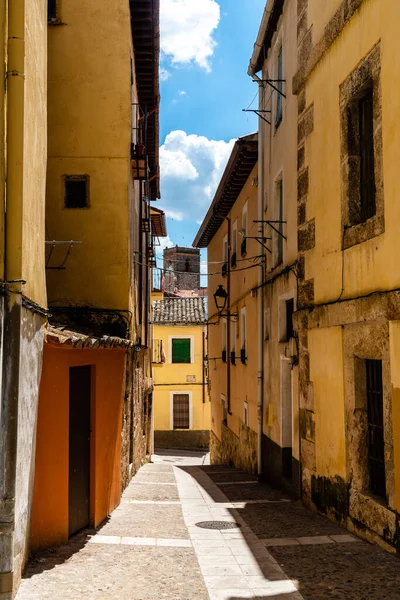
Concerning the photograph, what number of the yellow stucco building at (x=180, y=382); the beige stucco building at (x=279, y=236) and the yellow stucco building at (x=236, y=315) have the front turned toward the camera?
1

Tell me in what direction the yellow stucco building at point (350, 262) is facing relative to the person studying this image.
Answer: facing the viewer and to the left of the viewer

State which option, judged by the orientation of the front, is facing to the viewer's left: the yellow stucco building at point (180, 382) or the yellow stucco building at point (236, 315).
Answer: the yellow stucco building at point (236, 315)

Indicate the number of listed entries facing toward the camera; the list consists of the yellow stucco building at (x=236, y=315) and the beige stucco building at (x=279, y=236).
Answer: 0

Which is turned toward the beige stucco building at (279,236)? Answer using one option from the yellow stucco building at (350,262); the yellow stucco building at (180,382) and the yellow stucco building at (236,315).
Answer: the yellow stucco building at (180,382)

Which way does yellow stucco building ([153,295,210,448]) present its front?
toward the camera

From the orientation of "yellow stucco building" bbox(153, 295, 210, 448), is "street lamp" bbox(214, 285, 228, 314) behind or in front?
in front

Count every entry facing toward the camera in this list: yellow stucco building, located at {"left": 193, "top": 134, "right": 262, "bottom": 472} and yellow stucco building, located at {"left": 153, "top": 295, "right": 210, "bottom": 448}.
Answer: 1

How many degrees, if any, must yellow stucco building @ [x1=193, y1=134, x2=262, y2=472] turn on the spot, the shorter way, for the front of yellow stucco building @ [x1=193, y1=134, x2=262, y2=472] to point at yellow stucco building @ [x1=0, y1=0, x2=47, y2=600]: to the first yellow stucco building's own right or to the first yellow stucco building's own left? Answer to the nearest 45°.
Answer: approximately 90° to the first yellow stucco building's own left

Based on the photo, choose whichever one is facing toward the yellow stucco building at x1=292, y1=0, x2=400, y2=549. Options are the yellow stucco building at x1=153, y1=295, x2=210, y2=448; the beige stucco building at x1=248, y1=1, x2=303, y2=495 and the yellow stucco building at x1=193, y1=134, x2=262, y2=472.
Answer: the yellow stucco building at x1=153, y1=295, x2=210, y2=448

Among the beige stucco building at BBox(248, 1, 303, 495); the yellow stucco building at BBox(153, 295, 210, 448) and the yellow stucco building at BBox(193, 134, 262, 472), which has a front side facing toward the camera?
the yellow stucco building at BBox(153, 295, 210, 448)

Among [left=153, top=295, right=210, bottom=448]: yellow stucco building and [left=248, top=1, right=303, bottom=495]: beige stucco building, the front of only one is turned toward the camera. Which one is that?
[left=153, top=295, right=210, bottom=448]: yellow stucco building

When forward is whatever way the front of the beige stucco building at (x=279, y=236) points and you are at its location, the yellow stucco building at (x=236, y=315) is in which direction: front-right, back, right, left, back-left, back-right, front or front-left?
right

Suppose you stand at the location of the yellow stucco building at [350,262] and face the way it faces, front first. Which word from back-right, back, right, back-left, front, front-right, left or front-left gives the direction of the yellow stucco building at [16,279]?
front

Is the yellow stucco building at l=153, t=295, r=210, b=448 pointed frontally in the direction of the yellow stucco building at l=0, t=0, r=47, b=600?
yes

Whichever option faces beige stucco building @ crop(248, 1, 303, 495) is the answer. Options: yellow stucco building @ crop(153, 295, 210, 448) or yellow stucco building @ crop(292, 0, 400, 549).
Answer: yellow stucco building @ crop(153, 295, 210, 448)

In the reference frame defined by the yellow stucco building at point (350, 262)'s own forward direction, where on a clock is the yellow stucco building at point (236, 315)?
the yellow stucco building at point (236, 315) is roughly at 4 o'clock from the yellow stucco building at point (350, 262).

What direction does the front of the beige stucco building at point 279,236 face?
to the viewer's left

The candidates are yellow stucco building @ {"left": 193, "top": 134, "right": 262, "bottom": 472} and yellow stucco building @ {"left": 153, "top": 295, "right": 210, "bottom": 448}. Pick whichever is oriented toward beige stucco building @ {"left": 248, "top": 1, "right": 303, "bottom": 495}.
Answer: yellow stucco building @ {"left": 153, "top": 295, "right": 210, "bottom": 448}

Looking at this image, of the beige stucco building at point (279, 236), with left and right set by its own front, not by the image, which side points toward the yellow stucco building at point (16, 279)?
left

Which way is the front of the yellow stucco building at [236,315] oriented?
to the viewer's left
